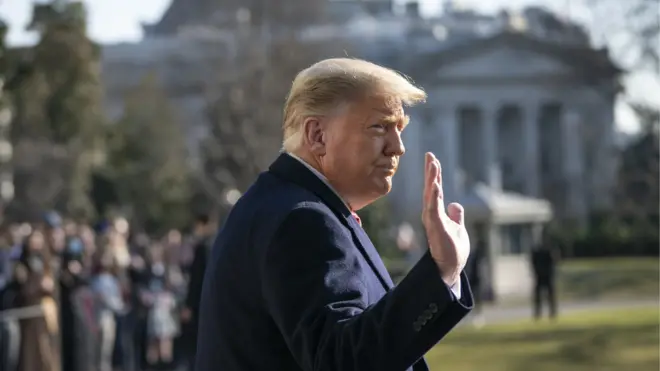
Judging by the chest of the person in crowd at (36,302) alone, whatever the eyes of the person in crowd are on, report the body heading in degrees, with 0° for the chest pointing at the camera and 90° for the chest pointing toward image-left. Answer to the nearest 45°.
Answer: approximately 0°

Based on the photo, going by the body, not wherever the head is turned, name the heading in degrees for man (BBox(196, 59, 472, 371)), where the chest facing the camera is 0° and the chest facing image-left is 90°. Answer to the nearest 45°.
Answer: approximately 270°

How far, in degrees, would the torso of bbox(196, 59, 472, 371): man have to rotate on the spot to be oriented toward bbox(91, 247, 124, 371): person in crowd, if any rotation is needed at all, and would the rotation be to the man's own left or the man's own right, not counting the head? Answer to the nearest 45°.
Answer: approximately 90° to the man's own left

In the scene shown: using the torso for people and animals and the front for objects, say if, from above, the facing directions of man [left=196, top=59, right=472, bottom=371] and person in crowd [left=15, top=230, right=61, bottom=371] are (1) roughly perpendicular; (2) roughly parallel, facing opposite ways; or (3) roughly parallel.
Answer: roughly perpendicular

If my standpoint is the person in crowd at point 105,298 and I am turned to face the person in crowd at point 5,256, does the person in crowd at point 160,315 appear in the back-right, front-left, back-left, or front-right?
back-right

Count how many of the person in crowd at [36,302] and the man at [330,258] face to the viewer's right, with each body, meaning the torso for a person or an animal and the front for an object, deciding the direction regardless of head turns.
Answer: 1

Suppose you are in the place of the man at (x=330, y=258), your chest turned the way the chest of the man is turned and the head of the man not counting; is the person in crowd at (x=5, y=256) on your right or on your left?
on your left
